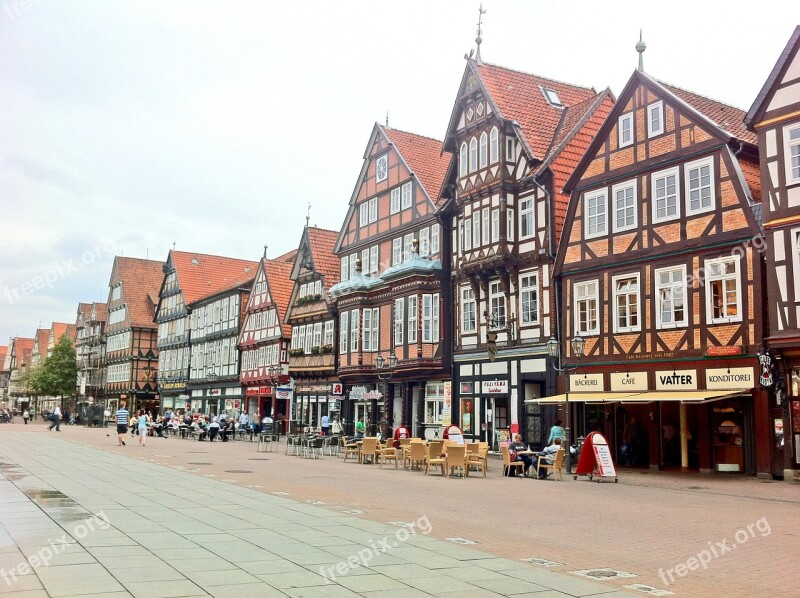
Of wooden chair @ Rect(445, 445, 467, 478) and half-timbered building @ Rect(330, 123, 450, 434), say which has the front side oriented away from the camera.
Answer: the wooden chair

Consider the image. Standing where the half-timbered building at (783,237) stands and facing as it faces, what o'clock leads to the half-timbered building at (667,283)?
the half-timbered building at (667,283) is roughly at 3 o'clock from the half-timbered building at (783,237).

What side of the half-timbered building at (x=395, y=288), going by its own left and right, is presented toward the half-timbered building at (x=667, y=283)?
left

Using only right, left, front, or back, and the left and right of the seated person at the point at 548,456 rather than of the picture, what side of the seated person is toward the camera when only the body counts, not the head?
left

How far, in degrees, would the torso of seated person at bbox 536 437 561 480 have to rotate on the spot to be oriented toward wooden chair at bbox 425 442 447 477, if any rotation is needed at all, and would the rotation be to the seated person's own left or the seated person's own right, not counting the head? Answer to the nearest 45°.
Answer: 0° — they already face it

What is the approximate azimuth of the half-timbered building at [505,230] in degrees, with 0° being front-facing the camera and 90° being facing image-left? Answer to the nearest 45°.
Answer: approximately 45°

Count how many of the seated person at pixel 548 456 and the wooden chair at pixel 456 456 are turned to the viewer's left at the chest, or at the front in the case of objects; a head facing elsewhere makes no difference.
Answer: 1

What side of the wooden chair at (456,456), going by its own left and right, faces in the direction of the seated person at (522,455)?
right

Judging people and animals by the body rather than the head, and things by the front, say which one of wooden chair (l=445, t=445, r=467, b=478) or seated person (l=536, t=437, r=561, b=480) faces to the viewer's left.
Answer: the seated person

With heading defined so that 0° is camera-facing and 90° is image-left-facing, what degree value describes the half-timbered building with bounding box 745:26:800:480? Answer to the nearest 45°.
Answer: approximately 45°

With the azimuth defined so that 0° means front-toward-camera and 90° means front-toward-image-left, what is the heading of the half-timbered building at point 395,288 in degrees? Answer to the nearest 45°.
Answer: approximately 45°
